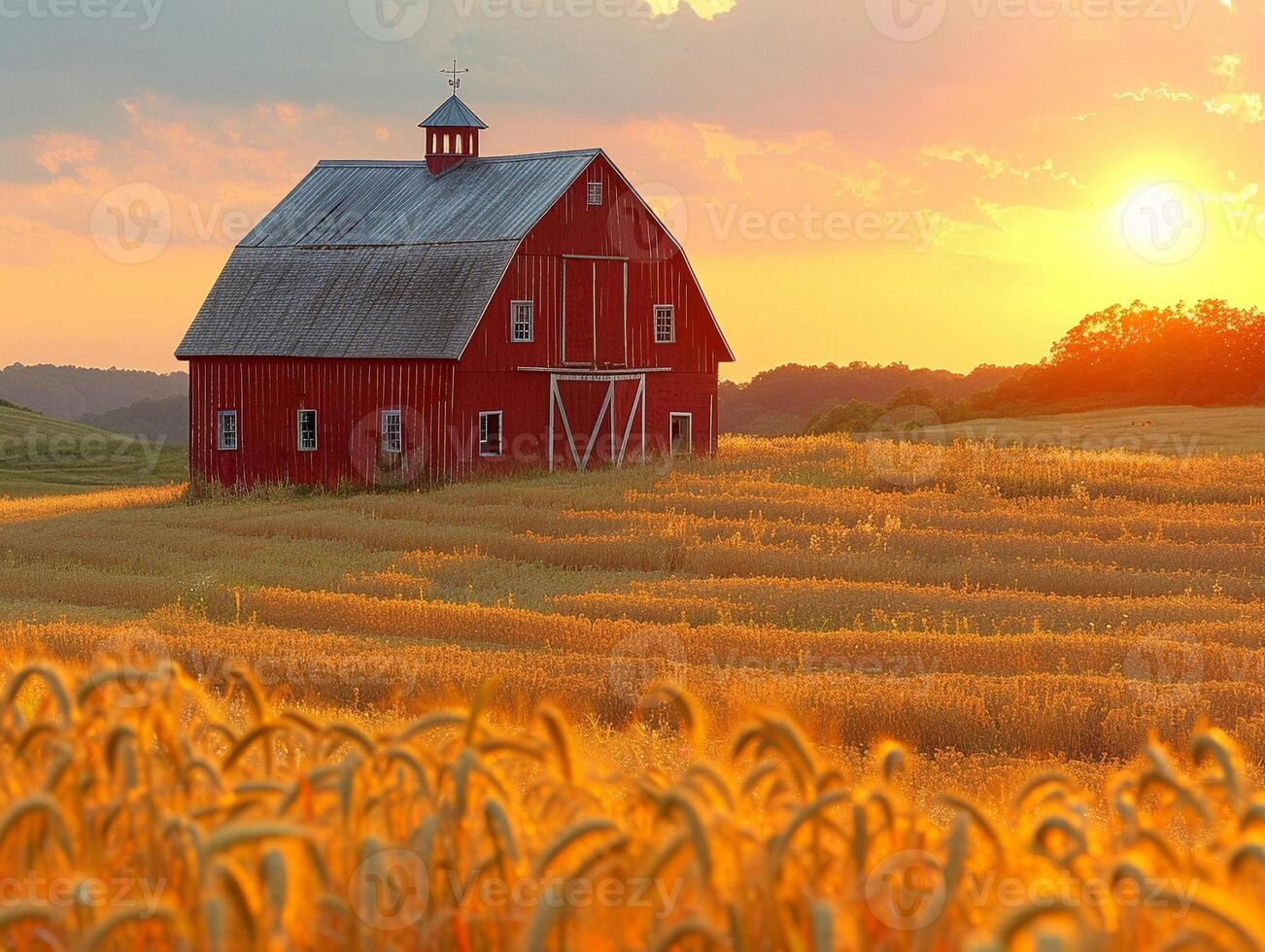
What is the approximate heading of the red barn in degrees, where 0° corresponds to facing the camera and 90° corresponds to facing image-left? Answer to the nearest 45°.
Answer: approximately 315°
